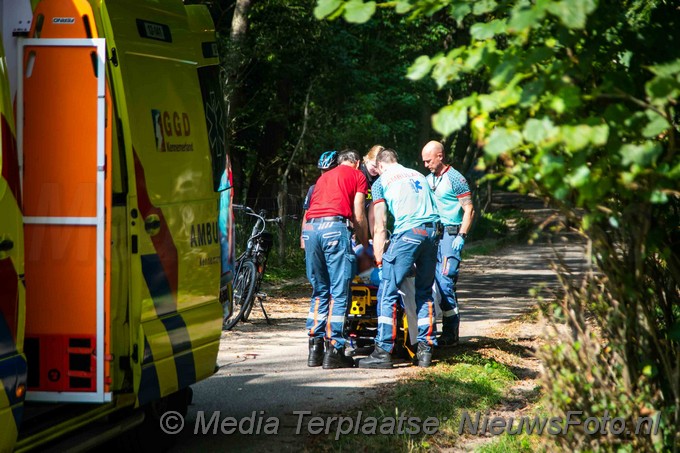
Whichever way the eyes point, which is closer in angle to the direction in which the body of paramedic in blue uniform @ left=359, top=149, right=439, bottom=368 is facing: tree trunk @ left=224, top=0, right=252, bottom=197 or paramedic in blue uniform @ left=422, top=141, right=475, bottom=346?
the tree trunk

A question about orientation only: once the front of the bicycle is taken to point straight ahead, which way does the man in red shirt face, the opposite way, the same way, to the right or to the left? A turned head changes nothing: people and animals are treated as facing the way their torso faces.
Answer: the opposite way

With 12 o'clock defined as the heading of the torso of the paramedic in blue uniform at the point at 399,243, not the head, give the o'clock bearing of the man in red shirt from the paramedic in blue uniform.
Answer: The man in red shirt is roughly at 10 o'clock from the paramedic in blue uniform.

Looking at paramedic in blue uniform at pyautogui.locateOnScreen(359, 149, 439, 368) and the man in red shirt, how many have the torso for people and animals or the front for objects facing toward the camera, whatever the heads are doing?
0

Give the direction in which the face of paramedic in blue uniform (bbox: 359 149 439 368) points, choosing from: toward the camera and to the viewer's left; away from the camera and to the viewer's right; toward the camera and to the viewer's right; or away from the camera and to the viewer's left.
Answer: away from the camera and to the viewer's left

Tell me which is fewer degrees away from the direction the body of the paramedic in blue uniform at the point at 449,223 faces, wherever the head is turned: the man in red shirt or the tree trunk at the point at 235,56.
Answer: the man in red shirt

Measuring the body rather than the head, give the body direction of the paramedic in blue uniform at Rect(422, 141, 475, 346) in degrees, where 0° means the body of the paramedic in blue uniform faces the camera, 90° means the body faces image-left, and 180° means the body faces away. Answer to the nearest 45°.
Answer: approximately 45°
